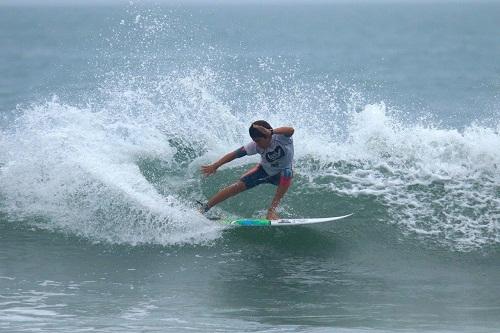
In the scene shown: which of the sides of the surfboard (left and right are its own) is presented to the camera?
right
